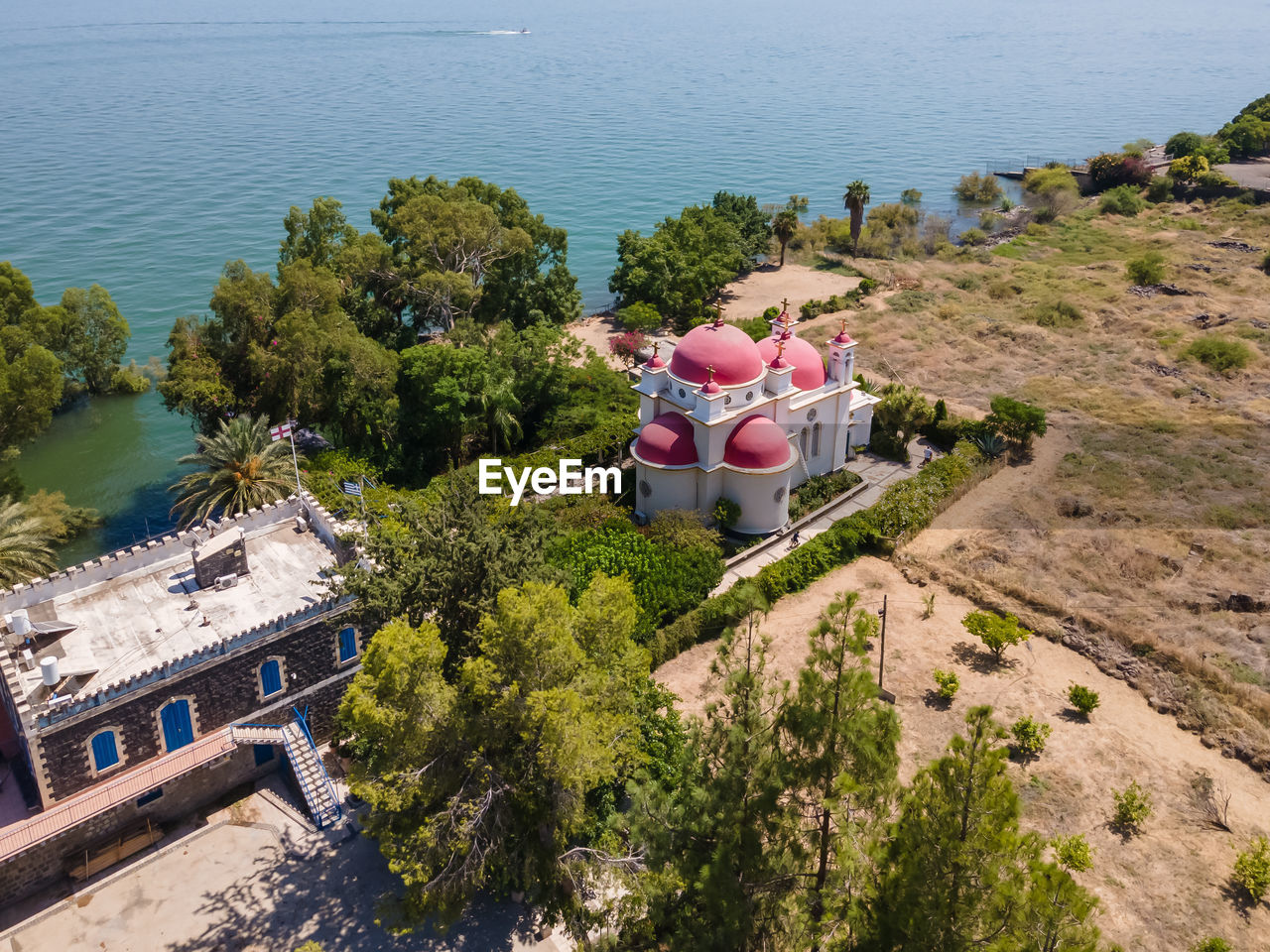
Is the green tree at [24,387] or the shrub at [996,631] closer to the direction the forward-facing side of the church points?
the shrub

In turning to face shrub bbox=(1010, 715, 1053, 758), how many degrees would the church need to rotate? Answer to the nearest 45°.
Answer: approximately 90° to its right

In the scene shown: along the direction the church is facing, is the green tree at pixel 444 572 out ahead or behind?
behind

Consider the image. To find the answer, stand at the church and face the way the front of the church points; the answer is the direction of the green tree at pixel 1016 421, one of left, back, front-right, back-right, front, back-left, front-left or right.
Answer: front

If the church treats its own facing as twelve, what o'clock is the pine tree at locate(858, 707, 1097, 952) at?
The pine tree is roughly at 4 o'clock from the church.

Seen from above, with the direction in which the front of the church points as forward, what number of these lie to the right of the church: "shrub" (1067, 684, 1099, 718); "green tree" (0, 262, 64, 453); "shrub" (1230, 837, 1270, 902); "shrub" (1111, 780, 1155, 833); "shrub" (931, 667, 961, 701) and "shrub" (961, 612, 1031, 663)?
5

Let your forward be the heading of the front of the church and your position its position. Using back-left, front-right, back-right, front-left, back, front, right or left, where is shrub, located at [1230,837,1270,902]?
right

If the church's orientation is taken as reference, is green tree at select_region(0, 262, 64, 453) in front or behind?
behind

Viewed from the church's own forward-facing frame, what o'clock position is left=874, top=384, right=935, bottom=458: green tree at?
The green tree is roughly at 12 o'clock from the church.

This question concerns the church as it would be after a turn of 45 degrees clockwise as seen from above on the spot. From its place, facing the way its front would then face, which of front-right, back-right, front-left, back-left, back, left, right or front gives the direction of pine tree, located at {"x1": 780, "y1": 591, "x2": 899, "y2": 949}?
right

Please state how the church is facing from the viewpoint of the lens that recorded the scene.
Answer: facing away from the viewer and to the right of the viewer

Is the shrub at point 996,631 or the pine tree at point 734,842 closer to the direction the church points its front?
the shrub

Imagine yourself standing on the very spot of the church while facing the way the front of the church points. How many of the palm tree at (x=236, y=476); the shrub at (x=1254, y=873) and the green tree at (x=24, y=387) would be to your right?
1

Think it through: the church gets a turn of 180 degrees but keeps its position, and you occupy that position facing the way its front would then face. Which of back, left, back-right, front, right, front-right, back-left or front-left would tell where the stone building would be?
front

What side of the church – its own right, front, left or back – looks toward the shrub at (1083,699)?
right

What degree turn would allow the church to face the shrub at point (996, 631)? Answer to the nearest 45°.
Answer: approximately 90° to its right
